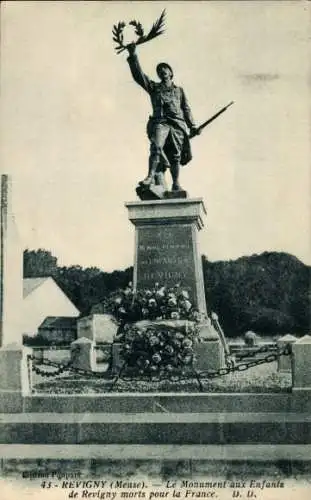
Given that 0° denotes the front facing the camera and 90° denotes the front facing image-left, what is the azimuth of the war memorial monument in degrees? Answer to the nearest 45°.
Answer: approximately 0°

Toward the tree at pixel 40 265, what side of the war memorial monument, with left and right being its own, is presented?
back

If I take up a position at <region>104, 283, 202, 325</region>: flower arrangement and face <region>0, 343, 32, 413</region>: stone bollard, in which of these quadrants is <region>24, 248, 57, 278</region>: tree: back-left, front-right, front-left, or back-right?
back-right
